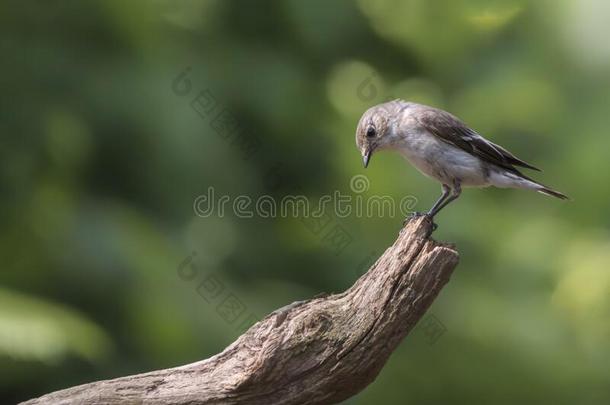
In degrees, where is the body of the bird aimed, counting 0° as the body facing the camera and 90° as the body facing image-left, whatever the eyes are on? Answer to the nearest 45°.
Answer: approximately 90°
